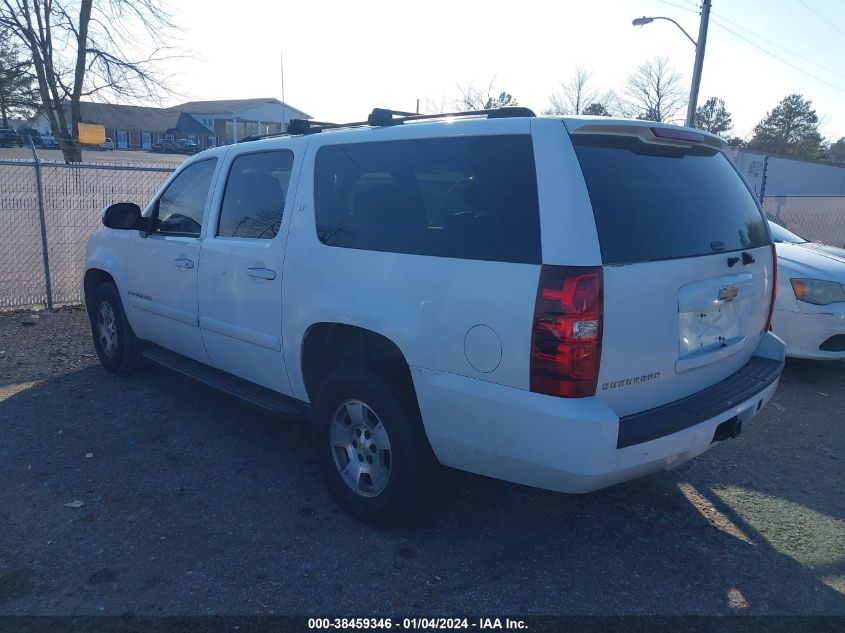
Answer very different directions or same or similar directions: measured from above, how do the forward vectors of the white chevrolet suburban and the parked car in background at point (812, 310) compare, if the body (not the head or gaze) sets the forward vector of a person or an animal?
very different directions

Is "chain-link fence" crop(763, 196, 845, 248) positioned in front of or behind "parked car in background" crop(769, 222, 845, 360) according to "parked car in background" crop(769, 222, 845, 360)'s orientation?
behind

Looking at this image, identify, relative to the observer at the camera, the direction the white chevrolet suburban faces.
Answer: facing away from the viewer and to the left of the viewer

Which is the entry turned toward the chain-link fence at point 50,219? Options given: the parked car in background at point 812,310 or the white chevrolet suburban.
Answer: the white chevrolet suburban

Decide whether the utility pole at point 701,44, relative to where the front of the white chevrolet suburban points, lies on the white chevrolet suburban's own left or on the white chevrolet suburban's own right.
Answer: on the white chevrolet suburban's own right

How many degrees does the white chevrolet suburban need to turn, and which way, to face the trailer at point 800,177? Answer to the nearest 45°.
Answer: approximately 90° to its right

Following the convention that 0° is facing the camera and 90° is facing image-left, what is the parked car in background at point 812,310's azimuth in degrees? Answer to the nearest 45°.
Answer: approximately 315°

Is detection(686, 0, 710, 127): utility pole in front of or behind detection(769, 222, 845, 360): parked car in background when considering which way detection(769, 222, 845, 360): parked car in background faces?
behind

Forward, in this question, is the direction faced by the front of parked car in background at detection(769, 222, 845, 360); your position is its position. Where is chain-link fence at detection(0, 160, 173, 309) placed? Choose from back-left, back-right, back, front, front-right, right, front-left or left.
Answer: back-right

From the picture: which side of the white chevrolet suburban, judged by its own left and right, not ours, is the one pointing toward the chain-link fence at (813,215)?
right

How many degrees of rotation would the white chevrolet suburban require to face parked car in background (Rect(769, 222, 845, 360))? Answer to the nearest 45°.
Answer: approximately 90° to its right
